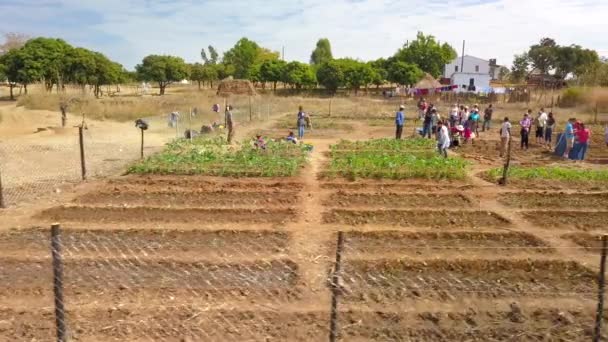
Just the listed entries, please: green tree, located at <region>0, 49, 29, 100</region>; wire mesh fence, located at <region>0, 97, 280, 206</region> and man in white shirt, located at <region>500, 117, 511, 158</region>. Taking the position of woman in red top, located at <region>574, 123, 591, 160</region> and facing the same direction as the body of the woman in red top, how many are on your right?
0

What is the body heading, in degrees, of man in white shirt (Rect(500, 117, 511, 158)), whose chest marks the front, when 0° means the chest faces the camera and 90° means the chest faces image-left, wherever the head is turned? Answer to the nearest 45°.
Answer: approximately 180°

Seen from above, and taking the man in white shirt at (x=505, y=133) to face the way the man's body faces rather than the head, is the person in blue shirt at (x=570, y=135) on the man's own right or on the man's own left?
on the man's own right

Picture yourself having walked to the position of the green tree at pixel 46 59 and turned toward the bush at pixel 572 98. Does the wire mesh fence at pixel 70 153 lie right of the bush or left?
right
